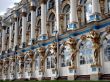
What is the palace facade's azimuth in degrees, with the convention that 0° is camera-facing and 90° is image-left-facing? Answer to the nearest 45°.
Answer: approximately 45°
